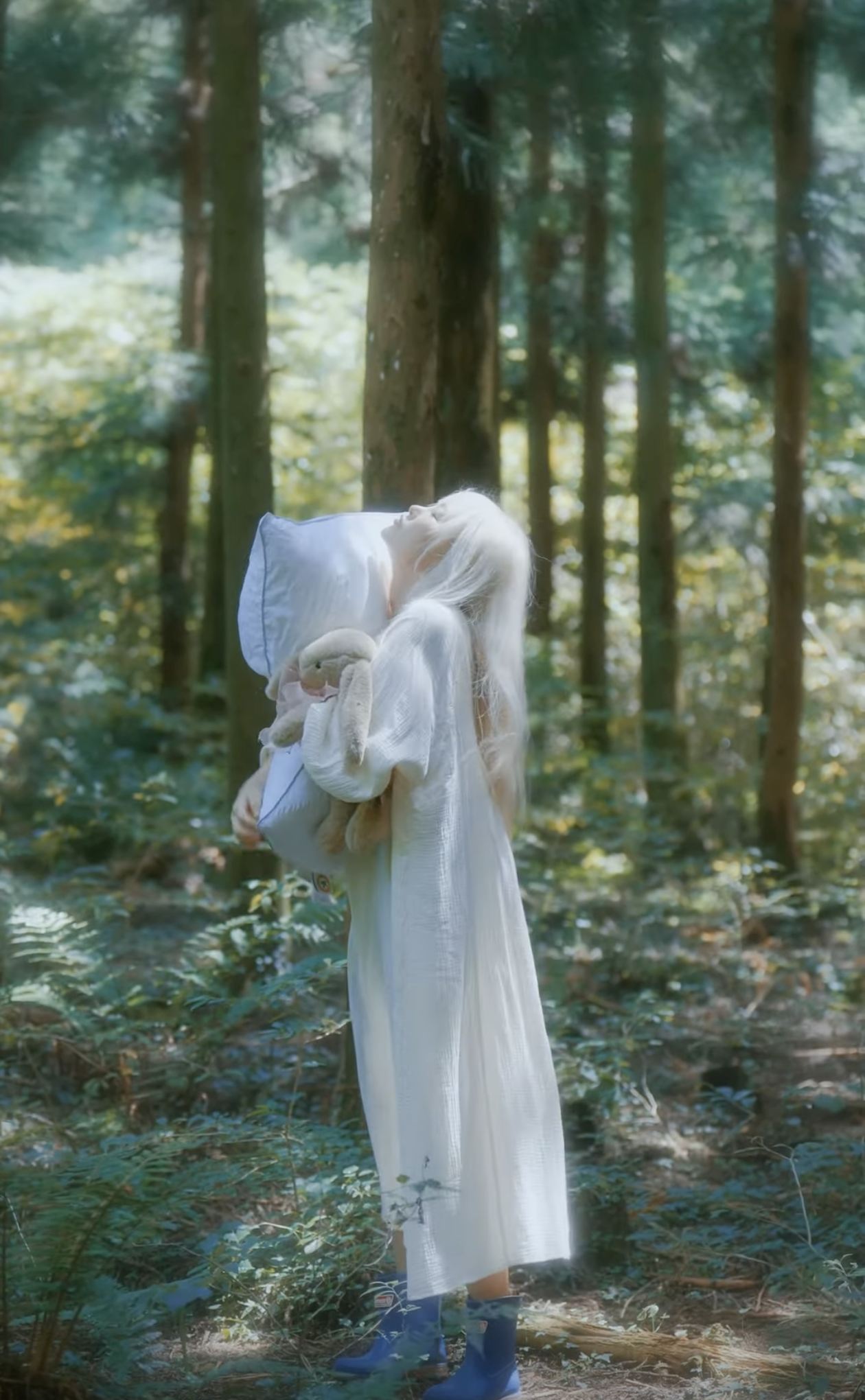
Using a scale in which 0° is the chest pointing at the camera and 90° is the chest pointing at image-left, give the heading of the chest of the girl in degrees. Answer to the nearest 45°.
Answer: approximately 90°

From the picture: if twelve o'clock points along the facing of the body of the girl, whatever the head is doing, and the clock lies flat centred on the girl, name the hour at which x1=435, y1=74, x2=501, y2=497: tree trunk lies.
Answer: The tree trunk is roughly at 3 o'clock from the girl.

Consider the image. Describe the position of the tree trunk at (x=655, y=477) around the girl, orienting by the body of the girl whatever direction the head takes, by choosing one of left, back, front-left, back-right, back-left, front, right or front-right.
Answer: right

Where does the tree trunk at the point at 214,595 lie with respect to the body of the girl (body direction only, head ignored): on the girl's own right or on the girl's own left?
on the girl's own right

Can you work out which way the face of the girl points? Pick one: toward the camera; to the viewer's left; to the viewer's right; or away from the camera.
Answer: to the viewer's left

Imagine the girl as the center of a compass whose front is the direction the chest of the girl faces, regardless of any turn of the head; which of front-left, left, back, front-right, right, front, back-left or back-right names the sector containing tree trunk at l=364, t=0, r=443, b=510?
right

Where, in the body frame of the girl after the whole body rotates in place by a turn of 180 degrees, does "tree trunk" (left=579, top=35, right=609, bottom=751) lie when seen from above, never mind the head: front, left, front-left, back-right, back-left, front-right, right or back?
left

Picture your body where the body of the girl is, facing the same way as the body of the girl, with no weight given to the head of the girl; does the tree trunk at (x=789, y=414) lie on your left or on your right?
on your right
